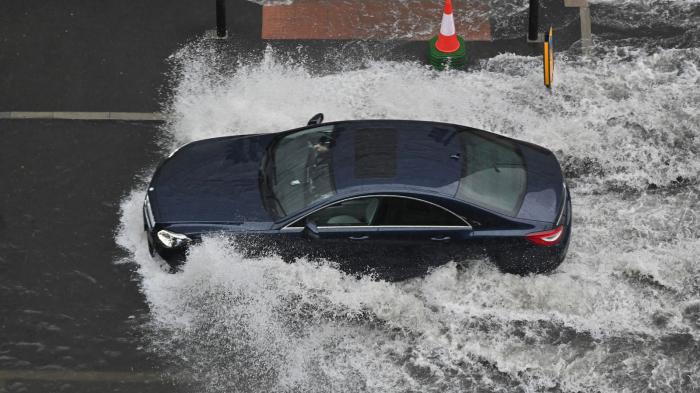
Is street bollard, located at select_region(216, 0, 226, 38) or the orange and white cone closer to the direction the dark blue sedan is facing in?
the street bollard

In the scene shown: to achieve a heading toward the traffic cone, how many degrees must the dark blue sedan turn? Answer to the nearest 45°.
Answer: approximately 90° to its right

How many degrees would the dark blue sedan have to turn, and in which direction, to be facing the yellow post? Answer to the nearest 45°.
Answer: approximately 135° to its right

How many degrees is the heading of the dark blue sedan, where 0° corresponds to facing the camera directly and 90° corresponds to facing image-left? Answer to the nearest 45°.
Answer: approximately 90°

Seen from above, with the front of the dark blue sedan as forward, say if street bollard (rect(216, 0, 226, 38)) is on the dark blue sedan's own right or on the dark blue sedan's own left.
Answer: on the dark blue sedan's own right

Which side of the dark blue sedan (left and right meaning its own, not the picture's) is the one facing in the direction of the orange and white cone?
right

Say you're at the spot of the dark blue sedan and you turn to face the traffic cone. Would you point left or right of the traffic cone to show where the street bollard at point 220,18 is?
left
